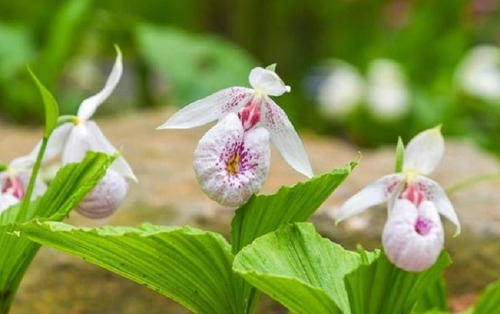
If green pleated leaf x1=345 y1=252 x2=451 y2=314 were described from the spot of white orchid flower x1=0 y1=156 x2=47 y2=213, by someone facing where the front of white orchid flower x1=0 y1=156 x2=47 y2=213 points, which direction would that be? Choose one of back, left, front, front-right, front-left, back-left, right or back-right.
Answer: front-left

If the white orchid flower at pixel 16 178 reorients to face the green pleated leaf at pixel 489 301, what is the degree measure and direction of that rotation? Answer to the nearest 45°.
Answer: approximately 45° to its left

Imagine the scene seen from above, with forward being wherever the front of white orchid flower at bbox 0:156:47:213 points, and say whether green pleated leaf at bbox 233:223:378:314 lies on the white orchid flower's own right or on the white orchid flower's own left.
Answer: on the white orchid flower's own left

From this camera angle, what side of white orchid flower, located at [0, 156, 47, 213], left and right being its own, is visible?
front
